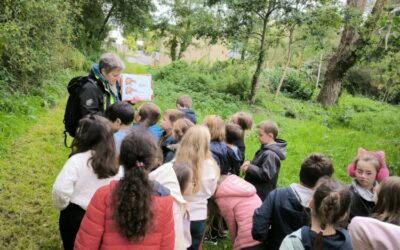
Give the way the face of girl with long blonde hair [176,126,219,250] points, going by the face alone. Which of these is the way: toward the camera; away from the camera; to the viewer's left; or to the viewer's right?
away from the camera

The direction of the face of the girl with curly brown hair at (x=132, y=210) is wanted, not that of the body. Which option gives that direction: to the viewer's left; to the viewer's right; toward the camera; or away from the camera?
away from the camera

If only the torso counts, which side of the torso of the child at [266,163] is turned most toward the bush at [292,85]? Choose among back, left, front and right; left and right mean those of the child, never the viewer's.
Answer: right

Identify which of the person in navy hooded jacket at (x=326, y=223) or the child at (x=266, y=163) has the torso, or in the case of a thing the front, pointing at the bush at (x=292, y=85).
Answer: the person in navy hooded jacket

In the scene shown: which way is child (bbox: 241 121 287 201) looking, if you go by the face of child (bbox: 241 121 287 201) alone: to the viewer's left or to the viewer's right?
to the viewer's left

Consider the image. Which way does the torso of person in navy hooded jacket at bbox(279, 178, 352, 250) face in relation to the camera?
away from the camera

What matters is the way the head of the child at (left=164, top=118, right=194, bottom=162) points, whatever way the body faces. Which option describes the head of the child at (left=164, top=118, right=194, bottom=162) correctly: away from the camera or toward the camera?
away from the camera

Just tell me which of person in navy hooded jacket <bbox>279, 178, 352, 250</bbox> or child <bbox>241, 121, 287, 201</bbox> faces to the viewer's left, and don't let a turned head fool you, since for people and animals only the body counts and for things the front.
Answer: the child

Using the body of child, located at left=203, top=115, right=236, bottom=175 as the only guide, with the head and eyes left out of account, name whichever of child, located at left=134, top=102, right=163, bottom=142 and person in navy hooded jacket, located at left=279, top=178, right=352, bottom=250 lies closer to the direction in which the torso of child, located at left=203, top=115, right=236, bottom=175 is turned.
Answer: the child

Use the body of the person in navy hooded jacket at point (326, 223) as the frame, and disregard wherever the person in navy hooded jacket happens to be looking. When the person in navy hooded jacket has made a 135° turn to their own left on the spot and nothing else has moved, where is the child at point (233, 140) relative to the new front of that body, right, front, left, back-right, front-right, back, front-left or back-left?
right

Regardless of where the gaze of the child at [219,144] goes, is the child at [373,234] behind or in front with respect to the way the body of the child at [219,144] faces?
behind

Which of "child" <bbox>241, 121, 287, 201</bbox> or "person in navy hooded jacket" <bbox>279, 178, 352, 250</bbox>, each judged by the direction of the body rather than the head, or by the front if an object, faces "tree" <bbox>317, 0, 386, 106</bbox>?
the person in navy hooded jacket

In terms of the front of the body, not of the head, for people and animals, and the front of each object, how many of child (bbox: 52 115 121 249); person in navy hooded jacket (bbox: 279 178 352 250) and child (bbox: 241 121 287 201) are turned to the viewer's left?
1

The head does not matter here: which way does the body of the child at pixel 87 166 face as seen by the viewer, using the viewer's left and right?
facing away from the viewer and to the right of the viewer

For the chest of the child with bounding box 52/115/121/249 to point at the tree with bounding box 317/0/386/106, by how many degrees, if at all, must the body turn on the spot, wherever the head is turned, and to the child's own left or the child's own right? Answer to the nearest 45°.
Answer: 0° — they already face it

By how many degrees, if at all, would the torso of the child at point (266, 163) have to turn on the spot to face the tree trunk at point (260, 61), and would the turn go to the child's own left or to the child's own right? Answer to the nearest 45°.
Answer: approximately 90° to the child's own right

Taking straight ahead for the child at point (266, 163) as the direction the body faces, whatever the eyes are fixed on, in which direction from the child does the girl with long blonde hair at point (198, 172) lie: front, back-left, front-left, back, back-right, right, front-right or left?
front-left

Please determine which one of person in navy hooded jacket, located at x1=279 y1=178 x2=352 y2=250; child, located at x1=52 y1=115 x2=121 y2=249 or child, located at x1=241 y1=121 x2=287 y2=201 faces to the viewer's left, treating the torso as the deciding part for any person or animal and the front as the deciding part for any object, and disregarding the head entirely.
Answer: child, located at x1=241 y1=121 x2=287 y2=201

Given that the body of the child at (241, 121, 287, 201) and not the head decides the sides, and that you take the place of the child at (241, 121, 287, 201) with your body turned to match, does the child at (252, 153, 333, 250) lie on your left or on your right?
on your left

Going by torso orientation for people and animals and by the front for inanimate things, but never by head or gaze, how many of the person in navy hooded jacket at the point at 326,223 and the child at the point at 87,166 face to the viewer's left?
0
